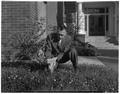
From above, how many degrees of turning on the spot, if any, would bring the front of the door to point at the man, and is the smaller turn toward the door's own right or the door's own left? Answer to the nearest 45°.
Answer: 0° — it already faces them

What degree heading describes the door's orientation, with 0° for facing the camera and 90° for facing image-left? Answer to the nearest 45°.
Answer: approximately 0°
